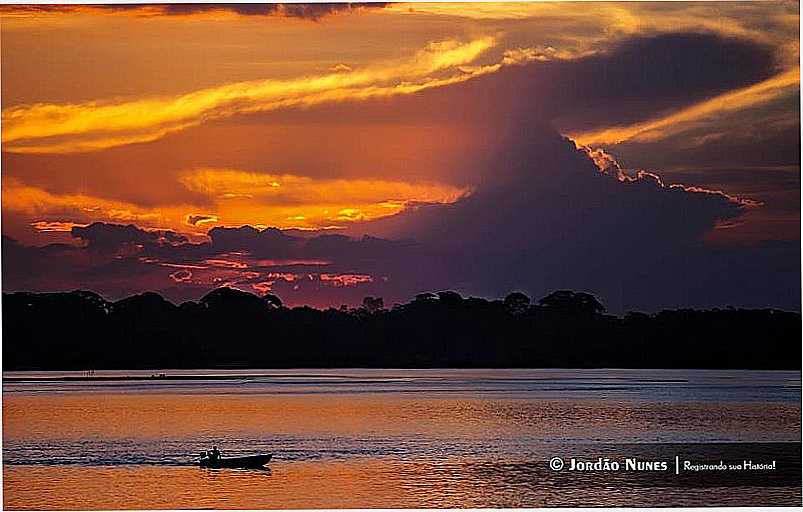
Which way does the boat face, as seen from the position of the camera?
facing to the right of the viewer

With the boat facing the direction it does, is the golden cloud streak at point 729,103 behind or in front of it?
in front
